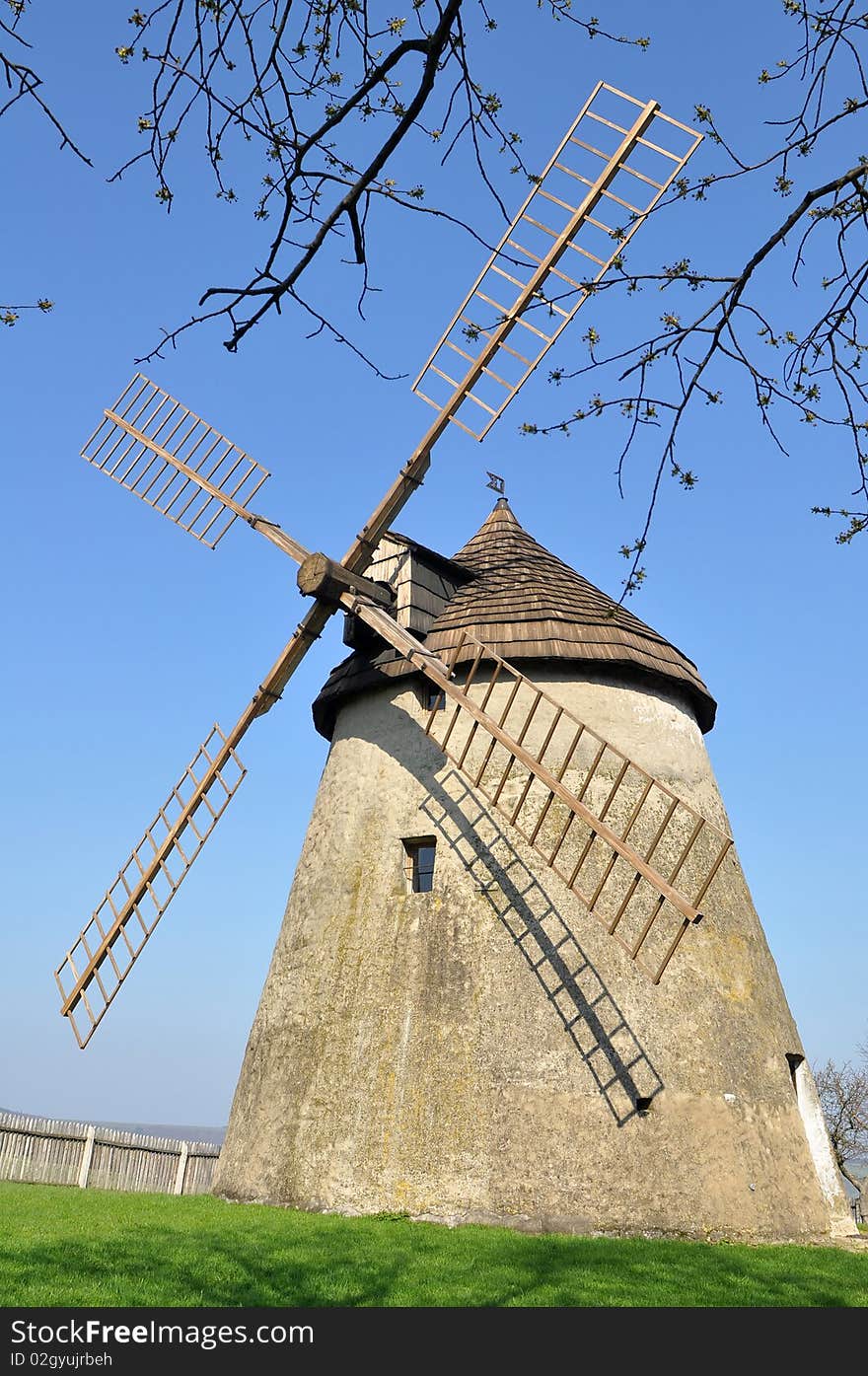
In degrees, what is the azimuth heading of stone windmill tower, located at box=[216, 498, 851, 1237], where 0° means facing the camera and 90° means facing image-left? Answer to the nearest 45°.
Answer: approximately 45°
